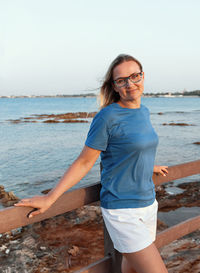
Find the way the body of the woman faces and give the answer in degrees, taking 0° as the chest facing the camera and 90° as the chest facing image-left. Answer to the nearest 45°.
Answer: approximately 315°

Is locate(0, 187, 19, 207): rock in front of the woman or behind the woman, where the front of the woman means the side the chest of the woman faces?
behind

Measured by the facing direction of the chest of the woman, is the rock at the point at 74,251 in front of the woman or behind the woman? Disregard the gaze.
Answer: behind
